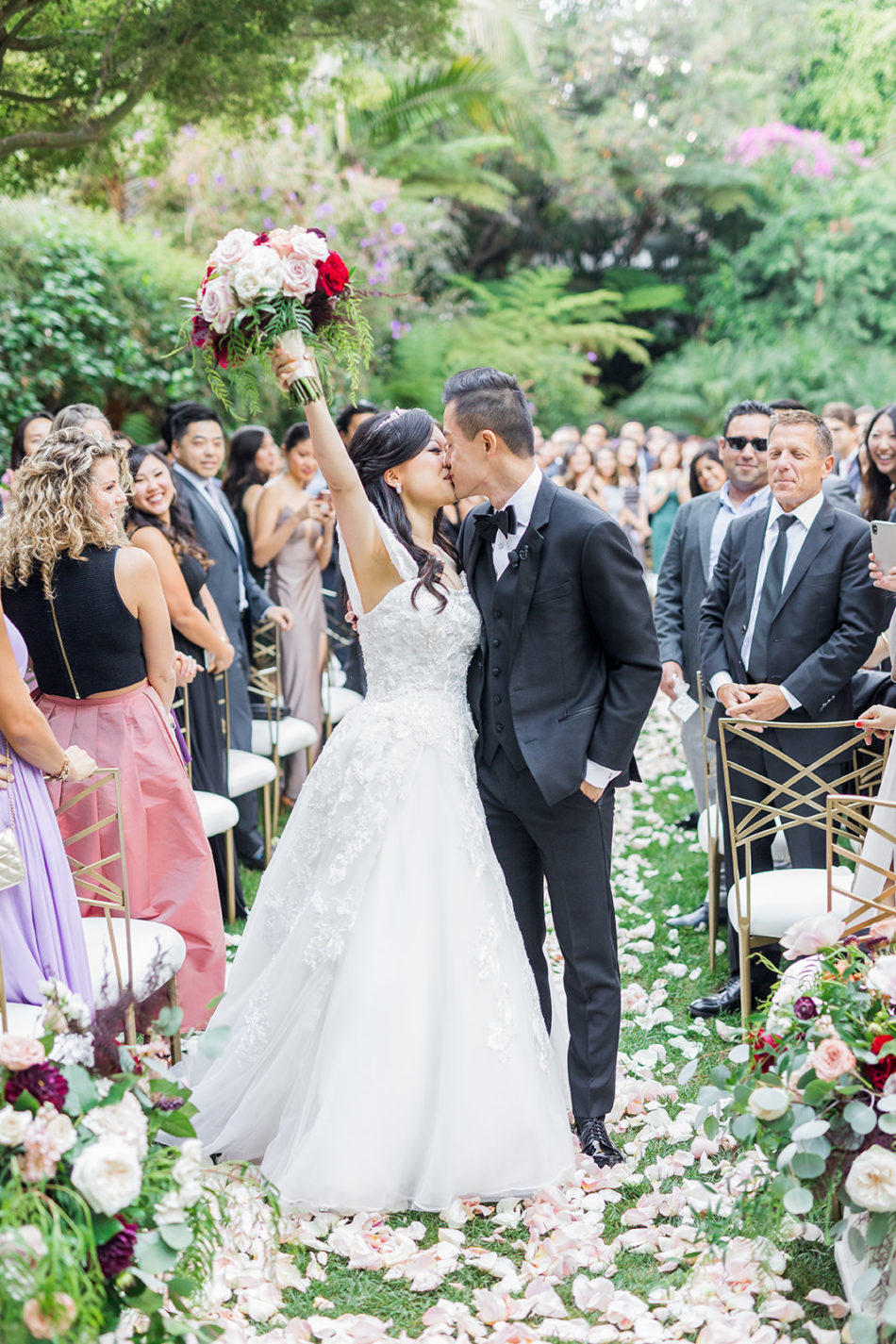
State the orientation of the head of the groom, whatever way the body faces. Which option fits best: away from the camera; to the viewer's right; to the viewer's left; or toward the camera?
to the viewer's left

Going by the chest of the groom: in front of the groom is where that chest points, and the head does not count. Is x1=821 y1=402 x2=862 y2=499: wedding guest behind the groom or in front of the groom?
behind

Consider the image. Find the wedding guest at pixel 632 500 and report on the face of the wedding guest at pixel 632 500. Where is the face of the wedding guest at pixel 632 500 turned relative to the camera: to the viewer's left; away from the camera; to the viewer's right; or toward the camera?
toward the camera

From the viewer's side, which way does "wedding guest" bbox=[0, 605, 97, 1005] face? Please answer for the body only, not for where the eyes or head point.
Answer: to the viewer's right

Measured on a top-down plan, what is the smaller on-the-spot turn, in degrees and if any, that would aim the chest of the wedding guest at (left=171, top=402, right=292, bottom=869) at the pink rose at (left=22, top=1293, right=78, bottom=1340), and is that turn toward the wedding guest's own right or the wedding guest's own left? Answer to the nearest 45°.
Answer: approximately 45° to the wedding guest's own right

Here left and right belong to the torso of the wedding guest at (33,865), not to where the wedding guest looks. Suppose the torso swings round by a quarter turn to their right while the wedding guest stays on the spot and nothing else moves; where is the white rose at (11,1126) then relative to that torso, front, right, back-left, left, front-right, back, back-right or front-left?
front

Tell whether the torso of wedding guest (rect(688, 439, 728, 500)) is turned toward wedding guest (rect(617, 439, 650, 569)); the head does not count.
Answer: no

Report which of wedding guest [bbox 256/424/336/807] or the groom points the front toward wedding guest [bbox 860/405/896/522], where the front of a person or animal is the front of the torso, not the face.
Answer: wedding guest [bbox 256/424/336/807]

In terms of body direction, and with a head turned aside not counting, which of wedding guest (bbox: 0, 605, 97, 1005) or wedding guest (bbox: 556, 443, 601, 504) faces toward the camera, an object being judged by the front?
wedding guest (bbox: 556, 443, 601, 504)

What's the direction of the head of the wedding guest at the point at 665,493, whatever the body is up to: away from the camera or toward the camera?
toward the camera

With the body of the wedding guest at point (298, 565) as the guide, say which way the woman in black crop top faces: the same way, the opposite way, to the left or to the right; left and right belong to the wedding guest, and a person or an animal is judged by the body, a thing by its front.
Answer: to the left
